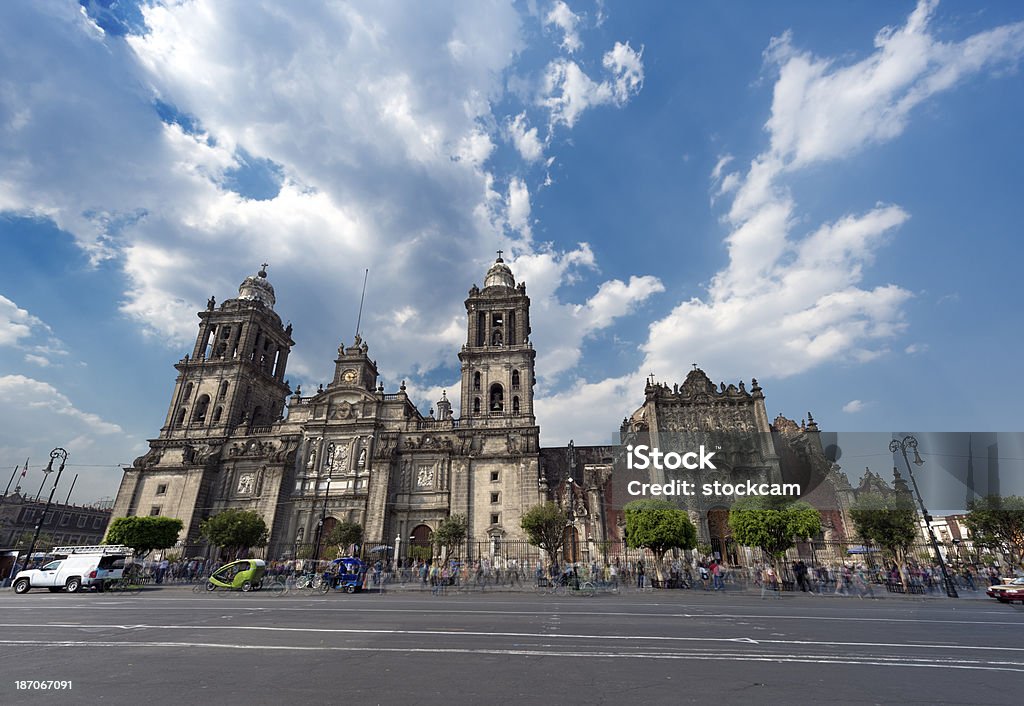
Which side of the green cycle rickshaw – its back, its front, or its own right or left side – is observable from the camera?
left

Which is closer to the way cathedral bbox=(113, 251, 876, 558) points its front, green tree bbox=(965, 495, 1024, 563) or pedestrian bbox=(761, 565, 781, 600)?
the pedestrian

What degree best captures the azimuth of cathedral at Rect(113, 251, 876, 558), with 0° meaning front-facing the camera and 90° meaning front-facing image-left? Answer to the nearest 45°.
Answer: approximately 0°

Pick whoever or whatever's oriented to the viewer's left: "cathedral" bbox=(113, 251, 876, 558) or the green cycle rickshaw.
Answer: the green cycle rickshaw

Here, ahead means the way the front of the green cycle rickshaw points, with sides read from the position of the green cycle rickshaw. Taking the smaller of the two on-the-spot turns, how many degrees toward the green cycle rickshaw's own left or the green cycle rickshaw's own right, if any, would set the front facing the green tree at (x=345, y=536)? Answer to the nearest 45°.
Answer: approximately 135° to the green cycle rickshaw's own right

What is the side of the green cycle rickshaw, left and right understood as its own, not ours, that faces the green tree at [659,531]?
back

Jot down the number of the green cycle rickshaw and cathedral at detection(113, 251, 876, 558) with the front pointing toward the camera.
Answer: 1

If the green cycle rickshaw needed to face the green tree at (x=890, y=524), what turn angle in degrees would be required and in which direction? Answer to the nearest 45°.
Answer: approximately 180°

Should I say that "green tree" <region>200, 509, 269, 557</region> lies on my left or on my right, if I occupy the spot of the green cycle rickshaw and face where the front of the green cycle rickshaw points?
on my right

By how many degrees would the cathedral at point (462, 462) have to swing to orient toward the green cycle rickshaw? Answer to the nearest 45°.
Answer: approximately 45° to its right

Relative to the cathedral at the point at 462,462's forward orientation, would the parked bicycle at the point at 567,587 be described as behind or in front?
in front

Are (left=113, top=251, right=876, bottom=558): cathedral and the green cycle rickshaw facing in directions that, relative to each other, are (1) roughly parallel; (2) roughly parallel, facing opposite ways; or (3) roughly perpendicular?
roughly perpendicular

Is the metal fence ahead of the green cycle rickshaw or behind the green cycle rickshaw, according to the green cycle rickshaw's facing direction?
behind
